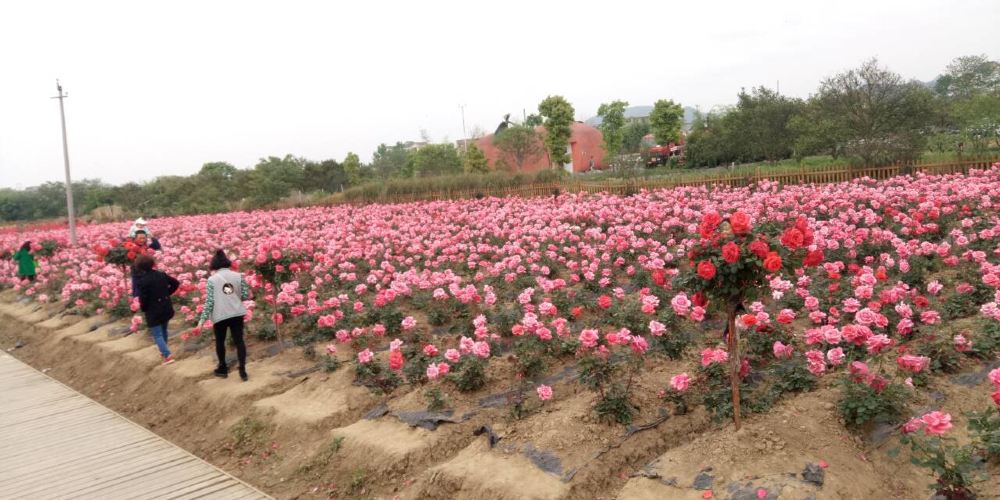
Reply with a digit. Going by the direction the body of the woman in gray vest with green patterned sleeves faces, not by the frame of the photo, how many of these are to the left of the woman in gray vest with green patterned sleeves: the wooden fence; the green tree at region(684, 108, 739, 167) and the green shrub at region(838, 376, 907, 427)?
0

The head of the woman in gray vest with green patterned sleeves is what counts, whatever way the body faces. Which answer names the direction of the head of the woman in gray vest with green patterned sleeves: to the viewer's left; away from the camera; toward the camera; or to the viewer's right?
away from the camera

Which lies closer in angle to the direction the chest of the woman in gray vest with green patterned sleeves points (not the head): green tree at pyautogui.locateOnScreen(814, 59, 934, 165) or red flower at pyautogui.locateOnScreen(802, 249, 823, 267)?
the green tree

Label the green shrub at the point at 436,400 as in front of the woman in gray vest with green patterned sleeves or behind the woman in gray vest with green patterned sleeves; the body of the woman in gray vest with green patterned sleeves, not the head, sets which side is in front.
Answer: behind

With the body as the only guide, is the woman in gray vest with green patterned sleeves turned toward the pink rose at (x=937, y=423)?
no

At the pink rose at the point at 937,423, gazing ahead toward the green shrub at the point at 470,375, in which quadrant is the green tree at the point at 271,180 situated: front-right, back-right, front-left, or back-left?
front-right

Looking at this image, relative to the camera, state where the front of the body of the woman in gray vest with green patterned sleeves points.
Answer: away from the camera

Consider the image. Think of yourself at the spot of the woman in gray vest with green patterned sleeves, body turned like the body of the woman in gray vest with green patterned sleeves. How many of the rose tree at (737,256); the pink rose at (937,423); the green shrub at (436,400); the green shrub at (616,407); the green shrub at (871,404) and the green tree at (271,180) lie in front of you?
1

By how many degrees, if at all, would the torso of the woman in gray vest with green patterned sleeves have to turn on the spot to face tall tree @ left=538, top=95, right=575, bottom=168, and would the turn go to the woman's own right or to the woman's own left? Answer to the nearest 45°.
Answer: approximately 45° to the woman's own right

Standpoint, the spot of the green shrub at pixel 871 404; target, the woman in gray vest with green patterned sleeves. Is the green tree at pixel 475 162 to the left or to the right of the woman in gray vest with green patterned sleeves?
right

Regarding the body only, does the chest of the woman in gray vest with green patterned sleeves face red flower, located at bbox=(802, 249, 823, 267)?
no

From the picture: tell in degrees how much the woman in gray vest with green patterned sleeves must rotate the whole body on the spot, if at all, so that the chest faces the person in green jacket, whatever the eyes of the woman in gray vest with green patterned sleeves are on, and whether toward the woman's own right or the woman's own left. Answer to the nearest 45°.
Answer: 0° — they already face them

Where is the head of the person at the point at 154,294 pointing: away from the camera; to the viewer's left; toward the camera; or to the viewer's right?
away from the camera

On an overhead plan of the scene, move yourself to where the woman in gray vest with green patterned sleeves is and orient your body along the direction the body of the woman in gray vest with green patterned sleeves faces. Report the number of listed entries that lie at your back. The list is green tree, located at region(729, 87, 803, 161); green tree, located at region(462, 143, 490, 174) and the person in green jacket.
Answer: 0

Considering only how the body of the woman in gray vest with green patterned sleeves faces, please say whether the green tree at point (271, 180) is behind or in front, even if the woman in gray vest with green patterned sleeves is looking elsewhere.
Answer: in front

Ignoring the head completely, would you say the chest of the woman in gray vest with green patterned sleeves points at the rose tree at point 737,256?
no
